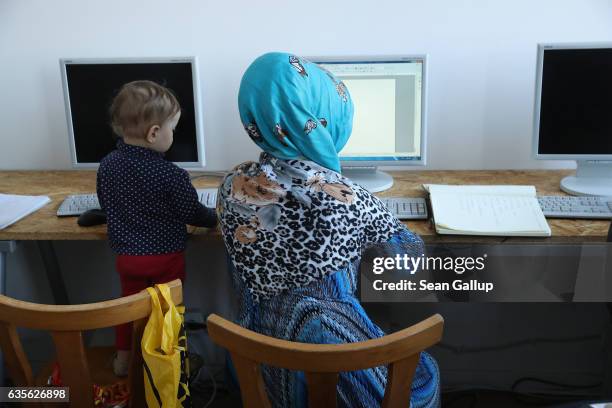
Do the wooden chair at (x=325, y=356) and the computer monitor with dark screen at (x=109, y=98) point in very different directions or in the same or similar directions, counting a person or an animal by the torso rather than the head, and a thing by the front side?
very different directions

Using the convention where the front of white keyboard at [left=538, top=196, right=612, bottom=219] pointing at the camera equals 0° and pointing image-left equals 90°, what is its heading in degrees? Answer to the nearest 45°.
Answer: approximately 0°

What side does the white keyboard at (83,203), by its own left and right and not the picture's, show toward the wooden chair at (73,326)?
front

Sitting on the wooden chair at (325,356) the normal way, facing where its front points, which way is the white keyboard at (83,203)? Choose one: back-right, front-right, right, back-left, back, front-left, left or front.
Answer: front-left

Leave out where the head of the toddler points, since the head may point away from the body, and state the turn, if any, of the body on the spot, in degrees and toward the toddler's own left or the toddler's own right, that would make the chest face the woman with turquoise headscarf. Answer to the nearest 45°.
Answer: approximately 90° to the toddler's own right

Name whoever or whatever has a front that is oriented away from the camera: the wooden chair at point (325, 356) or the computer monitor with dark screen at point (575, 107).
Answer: the wooden chair

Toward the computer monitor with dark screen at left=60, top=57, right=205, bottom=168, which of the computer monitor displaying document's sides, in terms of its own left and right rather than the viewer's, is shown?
right

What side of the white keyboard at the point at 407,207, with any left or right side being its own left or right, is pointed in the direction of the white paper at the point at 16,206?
right

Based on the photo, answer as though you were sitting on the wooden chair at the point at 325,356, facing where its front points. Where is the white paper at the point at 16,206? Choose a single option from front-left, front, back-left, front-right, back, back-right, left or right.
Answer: front-left

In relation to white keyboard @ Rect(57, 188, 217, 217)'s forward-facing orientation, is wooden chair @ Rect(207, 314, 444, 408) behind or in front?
in front

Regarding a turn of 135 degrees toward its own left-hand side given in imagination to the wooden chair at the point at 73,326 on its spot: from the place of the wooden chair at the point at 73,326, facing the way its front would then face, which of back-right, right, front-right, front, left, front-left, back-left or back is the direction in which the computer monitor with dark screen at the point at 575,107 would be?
back-left

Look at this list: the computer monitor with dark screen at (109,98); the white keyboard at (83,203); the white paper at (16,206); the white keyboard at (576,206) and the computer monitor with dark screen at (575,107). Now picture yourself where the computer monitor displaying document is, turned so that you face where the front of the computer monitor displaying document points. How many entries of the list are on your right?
3

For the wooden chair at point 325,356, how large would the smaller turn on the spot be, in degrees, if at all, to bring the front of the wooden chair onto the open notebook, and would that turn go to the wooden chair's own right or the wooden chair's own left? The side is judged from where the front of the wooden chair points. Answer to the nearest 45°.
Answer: approximately 45° to the wooden chair's own right
